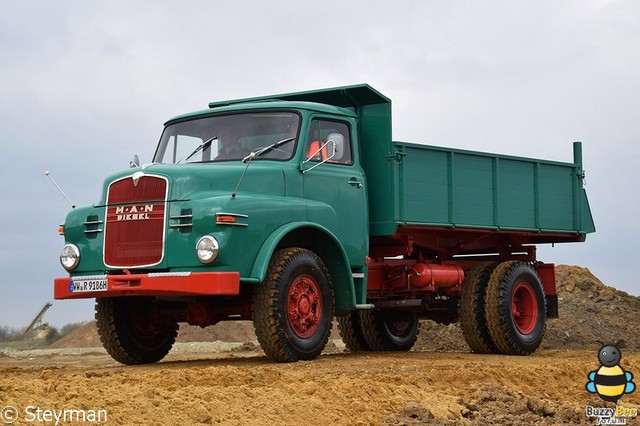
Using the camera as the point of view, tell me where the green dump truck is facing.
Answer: facing the viewer and to the left of the viewer
